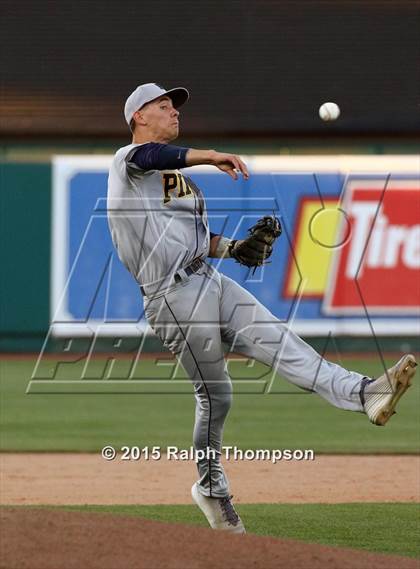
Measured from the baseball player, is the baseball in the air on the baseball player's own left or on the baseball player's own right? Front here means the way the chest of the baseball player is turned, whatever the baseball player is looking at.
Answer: on the baseball player's own left

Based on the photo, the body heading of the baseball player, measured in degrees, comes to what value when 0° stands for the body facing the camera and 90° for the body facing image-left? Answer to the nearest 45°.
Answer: approximately 315°
